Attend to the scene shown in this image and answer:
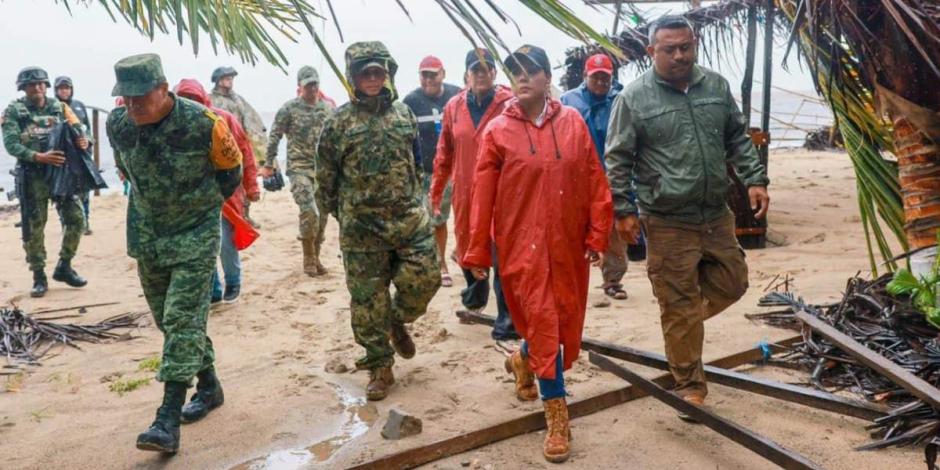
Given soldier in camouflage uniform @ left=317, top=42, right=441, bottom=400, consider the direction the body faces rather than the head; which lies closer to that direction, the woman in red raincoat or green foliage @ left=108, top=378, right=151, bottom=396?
the woman in red raincoat

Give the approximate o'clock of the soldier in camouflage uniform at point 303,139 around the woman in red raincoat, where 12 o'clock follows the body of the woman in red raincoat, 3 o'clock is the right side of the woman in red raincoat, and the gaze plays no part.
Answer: The soldier in camouflage uniform is roughly at 5 o'clock from the woman in red raincoat.

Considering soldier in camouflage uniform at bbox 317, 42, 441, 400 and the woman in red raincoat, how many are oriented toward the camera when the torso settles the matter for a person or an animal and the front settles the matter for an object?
2

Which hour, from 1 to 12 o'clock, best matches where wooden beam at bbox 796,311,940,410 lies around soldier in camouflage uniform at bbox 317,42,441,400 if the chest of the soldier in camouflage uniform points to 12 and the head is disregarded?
The wooden beam is roughly at 10 o'clock from the soldier in camouflage uniform.

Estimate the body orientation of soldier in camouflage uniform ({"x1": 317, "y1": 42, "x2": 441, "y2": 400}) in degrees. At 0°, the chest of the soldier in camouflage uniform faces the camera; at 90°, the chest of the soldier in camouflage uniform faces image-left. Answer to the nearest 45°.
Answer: approximately 0°

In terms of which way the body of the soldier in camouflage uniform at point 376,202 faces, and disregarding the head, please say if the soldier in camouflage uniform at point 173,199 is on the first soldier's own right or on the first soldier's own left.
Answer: on the first soldier's own right

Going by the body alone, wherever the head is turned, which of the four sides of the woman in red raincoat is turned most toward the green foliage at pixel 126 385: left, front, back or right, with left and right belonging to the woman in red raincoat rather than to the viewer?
right

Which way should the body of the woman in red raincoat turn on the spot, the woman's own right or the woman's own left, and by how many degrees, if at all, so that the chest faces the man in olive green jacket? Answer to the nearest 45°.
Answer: approximately 135° to the woman's own left

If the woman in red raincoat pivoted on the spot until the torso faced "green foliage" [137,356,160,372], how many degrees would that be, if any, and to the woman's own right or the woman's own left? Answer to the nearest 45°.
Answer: approximately 135° to the woman's own right

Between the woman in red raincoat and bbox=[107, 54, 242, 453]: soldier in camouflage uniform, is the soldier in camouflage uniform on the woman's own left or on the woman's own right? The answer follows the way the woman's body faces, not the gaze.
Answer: on the woman's own right
